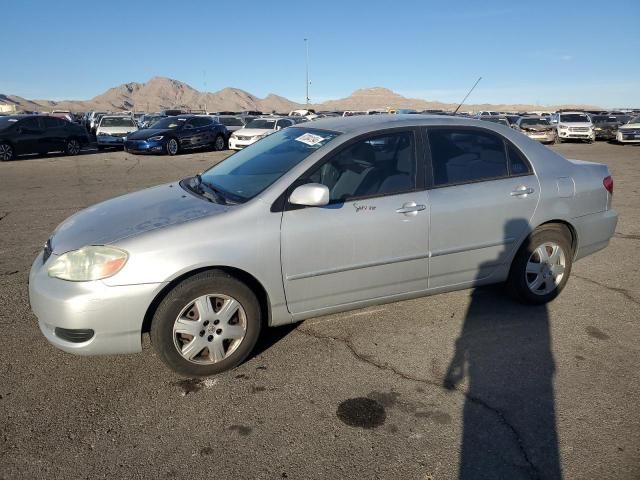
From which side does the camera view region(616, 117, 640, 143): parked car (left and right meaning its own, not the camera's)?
front

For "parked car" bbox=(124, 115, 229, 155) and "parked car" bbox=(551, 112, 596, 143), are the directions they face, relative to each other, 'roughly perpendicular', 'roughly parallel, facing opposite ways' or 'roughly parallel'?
roughly parallel

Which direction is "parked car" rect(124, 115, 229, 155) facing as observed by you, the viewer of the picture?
facing the viewer and to the left of the viewer

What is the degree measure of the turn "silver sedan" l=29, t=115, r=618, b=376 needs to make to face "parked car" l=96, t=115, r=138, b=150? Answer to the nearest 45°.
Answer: approximately 90° to its right

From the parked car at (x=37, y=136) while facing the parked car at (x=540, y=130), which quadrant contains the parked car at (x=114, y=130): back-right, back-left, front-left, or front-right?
front-left

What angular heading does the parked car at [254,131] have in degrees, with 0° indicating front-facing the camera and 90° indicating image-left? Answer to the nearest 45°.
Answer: approximately 45°

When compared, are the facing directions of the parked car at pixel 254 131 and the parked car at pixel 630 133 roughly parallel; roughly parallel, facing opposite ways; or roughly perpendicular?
roughly parallel

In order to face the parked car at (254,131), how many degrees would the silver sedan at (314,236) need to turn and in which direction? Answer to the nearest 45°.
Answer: approximately 135° to its right

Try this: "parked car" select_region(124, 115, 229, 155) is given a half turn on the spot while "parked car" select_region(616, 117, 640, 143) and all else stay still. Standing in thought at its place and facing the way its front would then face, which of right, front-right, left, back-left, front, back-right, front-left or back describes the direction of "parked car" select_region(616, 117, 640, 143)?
front-right

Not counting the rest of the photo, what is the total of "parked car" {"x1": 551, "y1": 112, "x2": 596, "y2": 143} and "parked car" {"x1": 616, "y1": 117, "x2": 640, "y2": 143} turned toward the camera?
2

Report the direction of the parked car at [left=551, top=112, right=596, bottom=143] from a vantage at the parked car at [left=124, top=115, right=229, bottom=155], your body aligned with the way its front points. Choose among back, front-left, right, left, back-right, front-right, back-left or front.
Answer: back-left

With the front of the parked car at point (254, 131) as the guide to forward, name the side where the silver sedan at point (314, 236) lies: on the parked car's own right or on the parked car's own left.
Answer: on the parked car's own left

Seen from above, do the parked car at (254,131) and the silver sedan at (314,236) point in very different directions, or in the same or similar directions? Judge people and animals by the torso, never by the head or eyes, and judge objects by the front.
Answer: same or similar directions

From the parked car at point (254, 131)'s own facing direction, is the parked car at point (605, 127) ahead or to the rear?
to the rear

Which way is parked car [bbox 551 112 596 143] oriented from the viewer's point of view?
toward the camera

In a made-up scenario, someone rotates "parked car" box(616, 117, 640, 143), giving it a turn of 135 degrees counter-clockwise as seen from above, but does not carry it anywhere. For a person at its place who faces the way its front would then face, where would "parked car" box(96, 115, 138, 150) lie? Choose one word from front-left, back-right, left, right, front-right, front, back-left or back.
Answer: back
